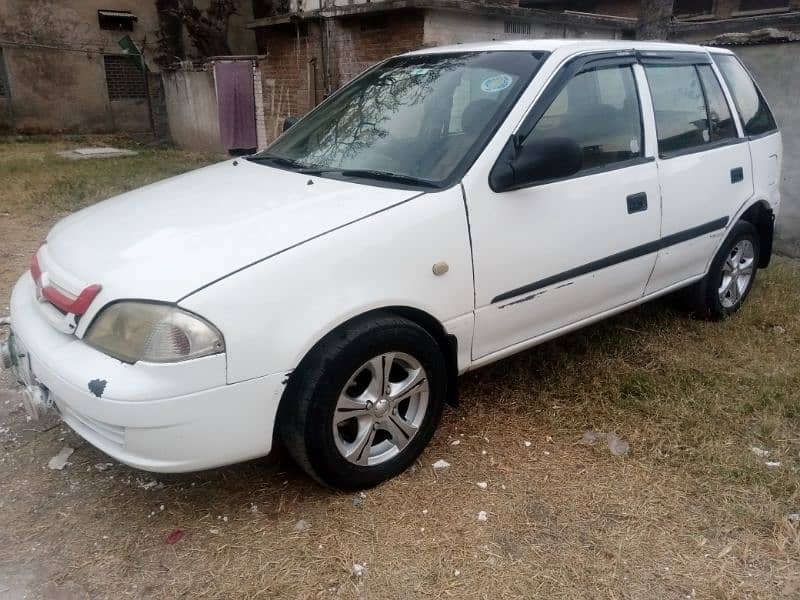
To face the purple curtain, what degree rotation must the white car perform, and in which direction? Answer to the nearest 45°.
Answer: approximately 135° to its right

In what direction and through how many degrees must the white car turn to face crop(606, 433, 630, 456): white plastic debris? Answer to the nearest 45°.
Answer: approximately 135° to its left

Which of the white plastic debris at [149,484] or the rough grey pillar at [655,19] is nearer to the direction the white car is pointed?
the white plastic debris

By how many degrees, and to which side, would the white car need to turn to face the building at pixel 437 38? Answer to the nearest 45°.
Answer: approximately 135° to its right

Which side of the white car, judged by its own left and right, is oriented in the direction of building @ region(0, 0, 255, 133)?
right

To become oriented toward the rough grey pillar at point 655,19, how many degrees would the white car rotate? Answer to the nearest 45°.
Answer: approximately 180°

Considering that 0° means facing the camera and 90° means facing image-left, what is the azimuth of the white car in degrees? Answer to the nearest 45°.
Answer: approximately 45°
